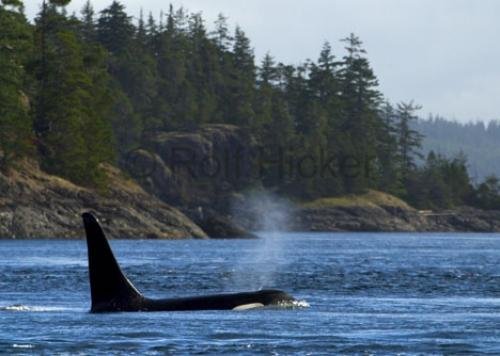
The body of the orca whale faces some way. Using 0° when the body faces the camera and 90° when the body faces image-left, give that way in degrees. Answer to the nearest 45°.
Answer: approximately 270°
